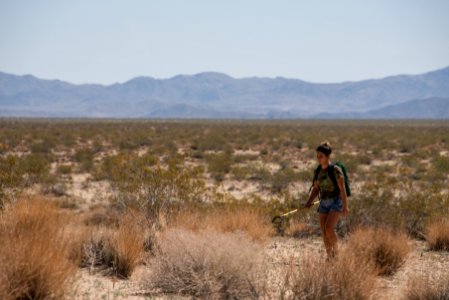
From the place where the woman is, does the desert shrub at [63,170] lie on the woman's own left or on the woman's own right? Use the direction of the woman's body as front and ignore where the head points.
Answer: on the woman's own right

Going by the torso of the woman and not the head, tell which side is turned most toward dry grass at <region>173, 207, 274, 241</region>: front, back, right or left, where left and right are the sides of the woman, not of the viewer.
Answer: right

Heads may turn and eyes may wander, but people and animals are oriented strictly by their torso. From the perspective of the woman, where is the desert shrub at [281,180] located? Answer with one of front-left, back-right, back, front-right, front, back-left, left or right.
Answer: back-right

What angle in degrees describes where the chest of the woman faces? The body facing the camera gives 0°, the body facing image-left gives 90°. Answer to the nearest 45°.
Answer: approximately 45°

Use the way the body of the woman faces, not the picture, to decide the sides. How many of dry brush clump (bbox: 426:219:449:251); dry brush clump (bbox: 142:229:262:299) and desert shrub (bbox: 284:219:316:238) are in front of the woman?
1

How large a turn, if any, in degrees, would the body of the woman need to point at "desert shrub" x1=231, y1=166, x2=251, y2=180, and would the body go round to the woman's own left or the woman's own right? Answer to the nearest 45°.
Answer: approximately 135° to the woman's own right

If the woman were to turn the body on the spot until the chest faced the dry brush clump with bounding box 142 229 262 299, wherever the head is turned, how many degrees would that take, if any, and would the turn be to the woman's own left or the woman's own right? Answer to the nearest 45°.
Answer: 0° — they already face it

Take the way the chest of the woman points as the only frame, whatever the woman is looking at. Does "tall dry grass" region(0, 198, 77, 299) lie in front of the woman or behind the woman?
in front

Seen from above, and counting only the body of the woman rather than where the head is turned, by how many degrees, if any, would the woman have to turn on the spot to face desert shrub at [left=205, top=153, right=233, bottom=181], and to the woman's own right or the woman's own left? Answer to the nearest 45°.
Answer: approximately 135° to the woman's own right

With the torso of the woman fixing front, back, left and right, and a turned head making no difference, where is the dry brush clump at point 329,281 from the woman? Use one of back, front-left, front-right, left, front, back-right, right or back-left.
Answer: front-left
